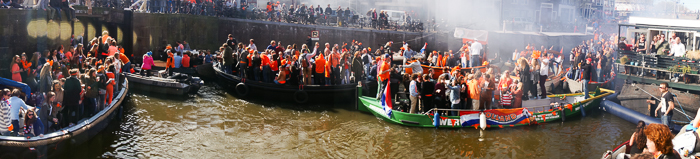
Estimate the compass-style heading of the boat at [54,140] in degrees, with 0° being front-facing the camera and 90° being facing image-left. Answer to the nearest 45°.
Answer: approximately 225°

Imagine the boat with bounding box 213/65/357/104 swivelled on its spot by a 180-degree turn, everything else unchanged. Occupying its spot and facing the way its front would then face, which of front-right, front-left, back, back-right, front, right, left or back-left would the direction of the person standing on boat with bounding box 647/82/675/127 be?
front-right

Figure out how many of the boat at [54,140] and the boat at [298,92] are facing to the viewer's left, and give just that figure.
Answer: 1

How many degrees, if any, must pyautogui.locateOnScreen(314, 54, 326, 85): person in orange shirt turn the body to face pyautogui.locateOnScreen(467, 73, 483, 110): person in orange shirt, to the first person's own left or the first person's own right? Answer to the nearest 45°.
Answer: approximately 135° to the first person's own right

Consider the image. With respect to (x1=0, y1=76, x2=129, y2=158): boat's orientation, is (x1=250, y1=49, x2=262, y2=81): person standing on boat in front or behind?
in front

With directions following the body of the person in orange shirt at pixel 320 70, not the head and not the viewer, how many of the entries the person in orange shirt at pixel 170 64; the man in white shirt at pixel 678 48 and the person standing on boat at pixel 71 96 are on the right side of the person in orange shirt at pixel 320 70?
1

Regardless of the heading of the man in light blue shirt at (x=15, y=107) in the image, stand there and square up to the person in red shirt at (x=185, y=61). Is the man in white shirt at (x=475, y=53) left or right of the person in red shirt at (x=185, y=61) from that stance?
right

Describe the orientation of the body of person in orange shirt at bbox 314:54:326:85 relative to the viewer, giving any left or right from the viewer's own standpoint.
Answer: facing away from the viewer

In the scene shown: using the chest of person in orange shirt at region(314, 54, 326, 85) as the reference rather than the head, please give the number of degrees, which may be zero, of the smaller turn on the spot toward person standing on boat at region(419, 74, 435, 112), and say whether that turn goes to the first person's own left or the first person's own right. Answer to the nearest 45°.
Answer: approximately 135° to the first person's own right

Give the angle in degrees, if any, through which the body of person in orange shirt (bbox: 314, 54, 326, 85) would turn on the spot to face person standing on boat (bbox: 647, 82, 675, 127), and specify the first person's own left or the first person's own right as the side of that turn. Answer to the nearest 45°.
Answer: approximately 135° to the first person's own right

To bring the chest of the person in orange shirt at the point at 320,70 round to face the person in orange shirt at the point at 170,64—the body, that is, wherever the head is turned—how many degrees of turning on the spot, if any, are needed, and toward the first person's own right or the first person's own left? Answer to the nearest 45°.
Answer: approximately 45° to the first person's own left

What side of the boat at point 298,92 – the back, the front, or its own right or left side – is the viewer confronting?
left
